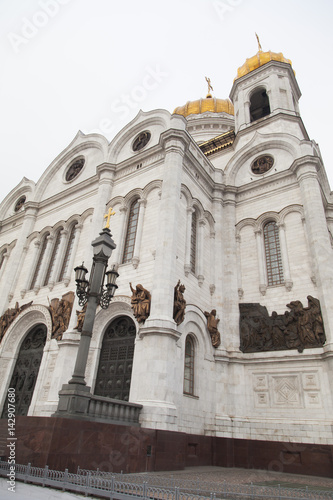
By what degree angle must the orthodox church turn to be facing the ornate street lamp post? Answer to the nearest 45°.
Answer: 0° — it already faces it

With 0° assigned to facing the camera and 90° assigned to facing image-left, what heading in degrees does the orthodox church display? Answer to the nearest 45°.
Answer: approximately 45°
